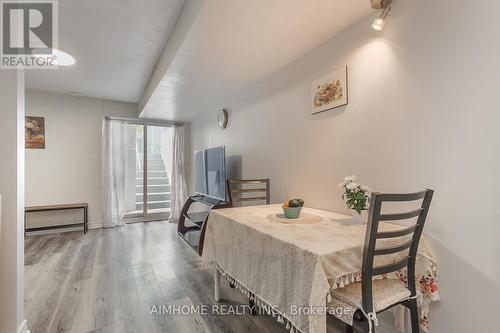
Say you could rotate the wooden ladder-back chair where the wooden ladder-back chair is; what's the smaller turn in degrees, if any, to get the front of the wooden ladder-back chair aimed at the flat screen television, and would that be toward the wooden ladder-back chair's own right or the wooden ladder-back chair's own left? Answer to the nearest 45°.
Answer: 0° — it already faces it

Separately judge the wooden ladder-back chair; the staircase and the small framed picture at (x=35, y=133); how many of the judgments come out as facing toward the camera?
2

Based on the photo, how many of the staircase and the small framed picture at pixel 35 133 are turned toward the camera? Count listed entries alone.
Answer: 2

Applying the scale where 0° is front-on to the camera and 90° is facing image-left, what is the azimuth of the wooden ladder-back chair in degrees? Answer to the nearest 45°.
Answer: approximately 135°

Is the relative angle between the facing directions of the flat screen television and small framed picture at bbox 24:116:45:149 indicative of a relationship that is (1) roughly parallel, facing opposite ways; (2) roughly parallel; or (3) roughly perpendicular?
roughly perpendicular

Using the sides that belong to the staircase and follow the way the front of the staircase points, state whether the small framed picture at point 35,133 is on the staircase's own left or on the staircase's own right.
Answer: on the staircase's own right

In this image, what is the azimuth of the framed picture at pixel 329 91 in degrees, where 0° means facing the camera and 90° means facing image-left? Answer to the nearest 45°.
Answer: approximately 45°
